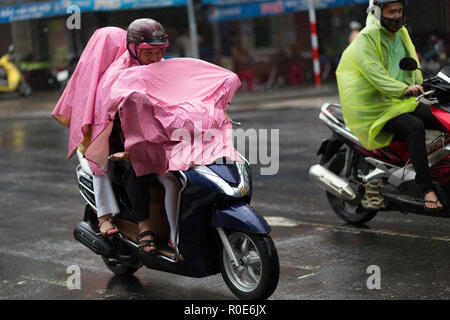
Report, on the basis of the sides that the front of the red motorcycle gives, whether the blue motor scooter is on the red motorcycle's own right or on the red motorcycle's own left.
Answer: on the red motorcycle's own right

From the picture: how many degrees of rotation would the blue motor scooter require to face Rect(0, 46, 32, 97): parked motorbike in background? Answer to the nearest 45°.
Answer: approximately 135° to its left

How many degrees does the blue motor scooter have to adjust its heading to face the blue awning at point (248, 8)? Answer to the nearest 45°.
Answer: approximately 135° to its left

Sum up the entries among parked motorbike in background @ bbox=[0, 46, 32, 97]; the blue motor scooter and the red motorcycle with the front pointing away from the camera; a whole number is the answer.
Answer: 0

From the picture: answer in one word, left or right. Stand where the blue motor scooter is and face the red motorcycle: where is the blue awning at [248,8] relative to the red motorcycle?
left

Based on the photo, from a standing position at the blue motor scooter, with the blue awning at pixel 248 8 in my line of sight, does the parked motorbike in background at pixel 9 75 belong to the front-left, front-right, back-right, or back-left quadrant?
front-left

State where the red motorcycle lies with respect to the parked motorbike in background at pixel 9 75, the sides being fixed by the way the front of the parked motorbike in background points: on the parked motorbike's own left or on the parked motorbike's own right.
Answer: on the parked motorbike's own right

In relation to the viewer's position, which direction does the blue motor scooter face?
facing the viewer and to the right of the viewer

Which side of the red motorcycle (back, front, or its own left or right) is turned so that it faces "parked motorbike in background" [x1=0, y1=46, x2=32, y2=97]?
back

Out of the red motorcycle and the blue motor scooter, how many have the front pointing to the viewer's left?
0

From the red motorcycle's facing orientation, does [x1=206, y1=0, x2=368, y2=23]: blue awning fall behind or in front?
behind
